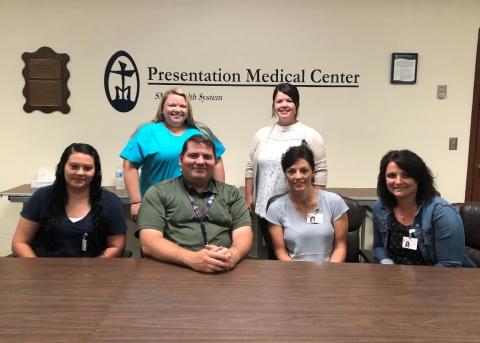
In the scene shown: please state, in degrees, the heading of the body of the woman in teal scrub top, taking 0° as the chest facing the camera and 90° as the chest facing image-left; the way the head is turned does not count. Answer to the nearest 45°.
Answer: approximately 0°

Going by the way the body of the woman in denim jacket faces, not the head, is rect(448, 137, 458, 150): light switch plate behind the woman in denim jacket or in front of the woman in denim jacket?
behind

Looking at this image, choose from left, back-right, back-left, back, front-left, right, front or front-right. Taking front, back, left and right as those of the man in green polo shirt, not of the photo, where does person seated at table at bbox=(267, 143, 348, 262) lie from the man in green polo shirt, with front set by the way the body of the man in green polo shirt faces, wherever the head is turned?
left

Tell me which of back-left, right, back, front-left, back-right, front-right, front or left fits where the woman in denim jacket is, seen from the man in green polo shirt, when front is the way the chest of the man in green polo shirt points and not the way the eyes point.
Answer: left

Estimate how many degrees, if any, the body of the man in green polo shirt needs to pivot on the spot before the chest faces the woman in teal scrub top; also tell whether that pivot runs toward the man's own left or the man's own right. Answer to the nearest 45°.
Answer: approximately 180°

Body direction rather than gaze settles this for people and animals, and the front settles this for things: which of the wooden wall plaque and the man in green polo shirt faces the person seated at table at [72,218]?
the wooden wall plaque

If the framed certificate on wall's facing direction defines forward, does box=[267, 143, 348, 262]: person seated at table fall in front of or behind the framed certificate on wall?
in front

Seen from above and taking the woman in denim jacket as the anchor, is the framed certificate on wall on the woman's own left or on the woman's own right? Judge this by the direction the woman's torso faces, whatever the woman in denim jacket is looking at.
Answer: on the woman's own right

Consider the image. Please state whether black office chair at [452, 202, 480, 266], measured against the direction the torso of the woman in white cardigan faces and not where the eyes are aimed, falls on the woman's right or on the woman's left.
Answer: on the woman's left

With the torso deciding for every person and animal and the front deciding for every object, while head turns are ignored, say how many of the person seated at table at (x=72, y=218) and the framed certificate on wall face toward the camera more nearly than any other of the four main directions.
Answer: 2
